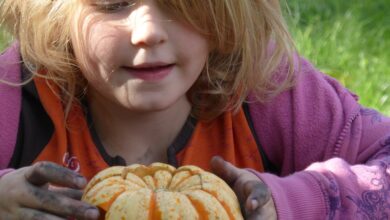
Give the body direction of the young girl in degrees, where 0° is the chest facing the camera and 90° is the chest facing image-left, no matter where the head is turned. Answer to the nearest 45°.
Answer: approximately 0°
